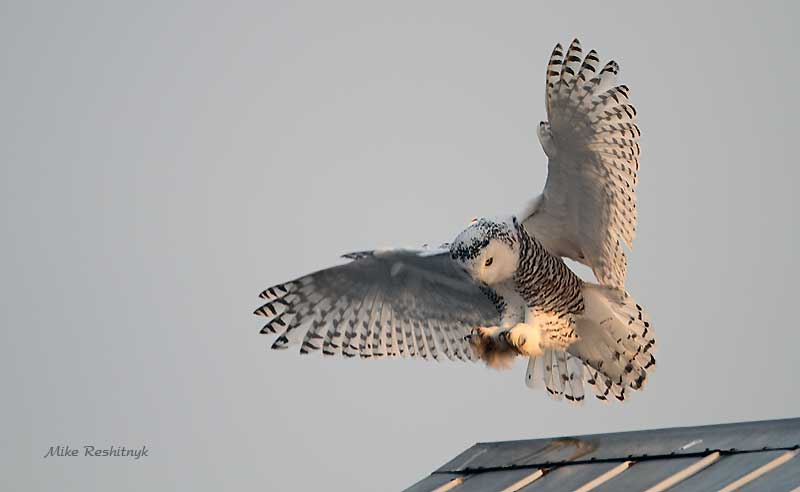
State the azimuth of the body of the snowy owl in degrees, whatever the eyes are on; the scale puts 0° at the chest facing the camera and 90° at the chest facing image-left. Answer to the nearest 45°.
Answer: approximately 45°
